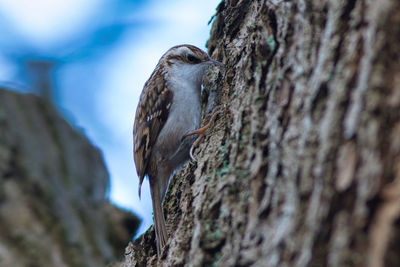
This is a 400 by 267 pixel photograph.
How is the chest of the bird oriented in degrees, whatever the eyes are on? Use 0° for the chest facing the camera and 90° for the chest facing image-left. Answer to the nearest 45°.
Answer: approximately 270°
